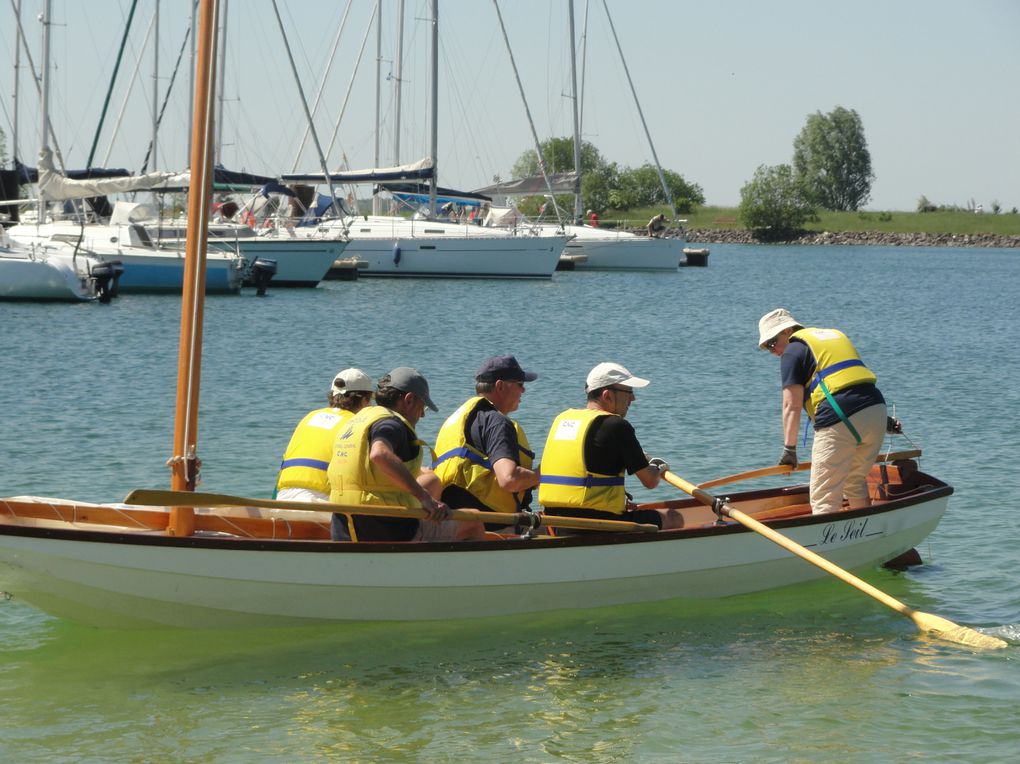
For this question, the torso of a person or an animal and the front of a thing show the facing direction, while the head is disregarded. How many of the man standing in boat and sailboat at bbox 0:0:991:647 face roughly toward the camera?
0

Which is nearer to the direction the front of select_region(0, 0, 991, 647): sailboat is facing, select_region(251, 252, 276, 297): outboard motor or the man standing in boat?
the outboard motor

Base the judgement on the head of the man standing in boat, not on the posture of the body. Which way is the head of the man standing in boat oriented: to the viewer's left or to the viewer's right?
to the viewer's left

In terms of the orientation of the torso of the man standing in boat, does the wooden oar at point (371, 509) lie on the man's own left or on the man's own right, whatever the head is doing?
on the man's own left

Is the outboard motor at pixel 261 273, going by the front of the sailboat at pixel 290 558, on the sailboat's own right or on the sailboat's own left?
on the sailboat's own right

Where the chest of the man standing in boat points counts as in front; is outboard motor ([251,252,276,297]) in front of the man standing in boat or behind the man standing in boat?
in front

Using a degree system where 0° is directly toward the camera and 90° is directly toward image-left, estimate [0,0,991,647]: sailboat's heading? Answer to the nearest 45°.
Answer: approximately 90°

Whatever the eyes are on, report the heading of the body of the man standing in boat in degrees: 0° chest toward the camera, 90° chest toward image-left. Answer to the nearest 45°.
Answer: approximately 135°
